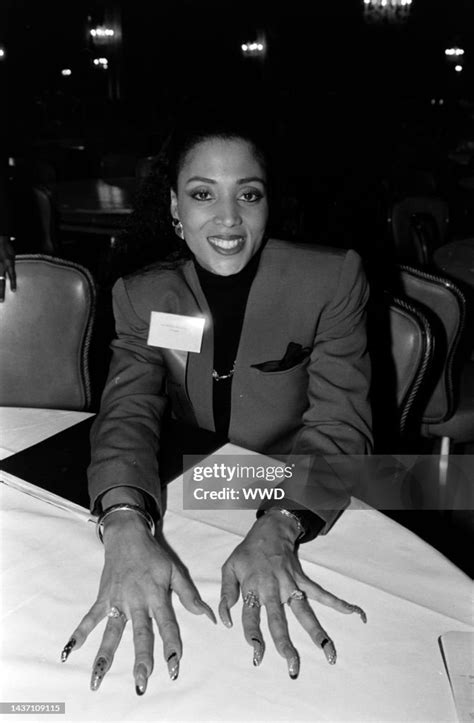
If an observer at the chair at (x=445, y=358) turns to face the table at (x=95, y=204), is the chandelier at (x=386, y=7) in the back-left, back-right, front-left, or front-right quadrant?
front-right

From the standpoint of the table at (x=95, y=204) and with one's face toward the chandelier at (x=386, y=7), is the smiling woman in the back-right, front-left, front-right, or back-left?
back-right

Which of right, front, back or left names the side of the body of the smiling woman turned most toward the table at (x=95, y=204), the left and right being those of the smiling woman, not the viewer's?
back

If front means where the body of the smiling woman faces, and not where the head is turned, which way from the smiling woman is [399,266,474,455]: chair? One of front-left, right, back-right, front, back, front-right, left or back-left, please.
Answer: back-left

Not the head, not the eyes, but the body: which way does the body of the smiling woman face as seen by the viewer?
toward the camera

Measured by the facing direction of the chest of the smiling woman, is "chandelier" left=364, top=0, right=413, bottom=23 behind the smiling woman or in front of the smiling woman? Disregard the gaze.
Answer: behind

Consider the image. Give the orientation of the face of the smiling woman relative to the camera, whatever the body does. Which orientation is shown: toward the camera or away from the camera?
toward the camera
